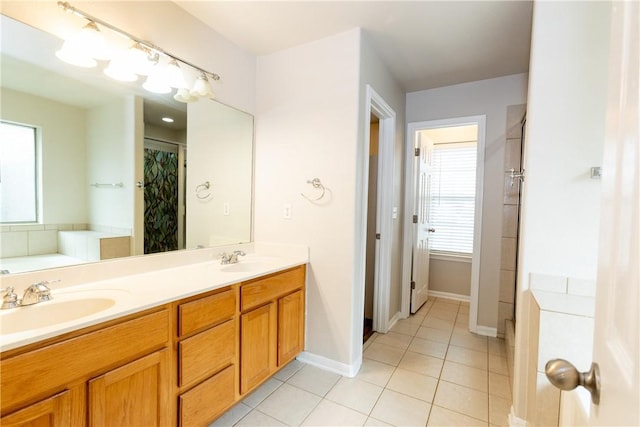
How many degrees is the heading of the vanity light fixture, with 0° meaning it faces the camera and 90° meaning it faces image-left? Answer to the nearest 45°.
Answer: approximately 315°

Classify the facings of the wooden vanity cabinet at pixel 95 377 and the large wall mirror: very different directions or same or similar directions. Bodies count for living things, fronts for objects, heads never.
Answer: same or similar directions

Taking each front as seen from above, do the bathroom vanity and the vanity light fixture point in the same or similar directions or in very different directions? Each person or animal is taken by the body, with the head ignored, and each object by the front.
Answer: same or similar directions

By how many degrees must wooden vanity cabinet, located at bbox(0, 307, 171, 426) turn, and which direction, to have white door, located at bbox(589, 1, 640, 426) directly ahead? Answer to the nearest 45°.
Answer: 0° — it already faces it

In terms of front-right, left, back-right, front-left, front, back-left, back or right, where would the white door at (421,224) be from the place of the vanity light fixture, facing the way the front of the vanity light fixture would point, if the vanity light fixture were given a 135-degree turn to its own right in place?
back

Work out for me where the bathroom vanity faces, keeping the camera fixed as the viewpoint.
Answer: facing the viewer and to the right of the viewer

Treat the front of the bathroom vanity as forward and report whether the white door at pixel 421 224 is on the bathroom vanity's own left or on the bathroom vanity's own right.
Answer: on the bathroom vanity's own left

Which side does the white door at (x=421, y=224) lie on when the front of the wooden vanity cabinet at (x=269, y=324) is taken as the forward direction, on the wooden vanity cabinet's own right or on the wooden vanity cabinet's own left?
on the wooden vanity cabinet's own left

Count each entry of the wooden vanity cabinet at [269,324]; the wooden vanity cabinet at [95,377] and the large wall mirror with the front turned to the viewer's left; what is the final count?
0

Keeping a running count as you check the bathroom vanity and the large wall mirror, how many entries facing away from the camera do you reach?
0

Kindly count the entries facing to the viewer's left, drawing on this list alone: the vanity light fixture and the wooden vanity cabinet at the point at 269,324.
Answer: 0
